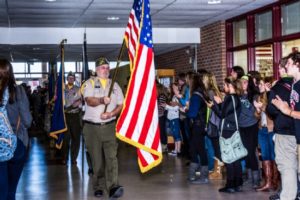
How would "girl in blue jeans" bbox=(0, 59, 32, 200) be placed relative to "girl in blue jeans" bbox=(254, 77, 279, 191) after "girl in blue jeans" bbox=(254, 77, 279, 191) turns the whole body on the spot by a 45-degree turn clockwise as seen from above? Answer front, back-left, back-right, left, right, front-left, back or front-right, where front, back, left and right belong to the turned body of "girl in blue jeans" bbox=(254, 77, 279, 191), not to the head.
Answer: left

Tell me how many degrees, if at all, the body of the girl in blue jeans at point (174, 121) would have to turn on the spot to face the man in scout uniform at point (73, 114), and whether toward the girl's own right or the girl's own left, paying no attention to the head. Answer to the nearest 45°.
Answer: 0° — they already face them

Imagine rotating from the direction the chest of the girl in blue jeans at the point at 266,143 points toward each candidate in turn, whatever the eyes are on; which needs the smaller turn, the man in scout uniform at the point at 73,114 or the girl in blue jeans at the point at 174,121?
the man in scout uniform

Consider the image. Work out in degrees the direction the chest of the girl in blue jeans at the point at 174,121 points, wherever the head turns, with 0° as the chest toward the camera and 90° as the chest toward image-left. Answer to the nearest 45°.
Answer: approximately 45°

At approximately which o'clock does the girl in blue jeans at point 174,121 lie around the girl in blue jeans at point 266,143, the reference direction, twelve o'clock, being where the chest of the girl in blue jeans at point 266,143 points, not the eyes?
the girl in blue jeans at point 174,121 is roughly at 2 o'clock from the girl in blue jeans at point 266,143.

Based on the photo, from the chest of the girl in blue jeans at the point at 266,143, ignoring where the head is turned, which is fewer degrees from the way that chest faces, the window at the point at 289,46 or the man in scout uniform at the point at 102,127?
the man in scout uniform

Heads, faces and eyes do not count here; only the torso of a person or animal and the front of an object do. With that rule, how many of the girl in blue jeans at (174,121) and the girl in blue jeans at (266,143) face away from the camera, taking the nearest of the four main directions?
0

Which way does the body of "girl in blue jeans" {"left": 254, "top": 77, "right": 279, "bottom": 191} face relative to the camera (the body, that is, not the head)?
to the viewer's left

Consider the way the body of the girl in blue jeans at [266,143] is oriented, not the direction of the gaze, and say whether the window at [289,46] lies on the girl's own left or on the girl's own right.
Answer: on the girl's own right

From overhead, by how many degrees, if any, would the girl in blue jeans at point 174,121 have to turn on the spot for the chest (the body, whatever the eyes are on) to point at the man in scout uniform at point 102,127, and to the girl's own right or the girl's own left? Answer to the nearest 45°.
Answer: approximately 45° to the girl's own left
